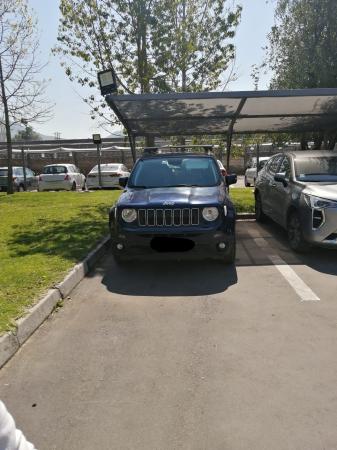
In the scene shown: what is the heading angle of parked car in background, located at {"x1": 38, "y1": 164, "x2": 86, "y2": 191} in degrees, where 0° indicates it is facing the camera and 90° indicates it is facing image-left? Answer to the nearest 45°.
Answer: approximately 225°

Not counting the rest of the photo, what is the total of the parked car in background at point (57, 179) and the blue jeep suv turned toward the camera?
1

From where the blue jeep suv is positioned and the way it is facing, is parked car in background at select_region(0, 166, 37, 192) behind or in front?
behind

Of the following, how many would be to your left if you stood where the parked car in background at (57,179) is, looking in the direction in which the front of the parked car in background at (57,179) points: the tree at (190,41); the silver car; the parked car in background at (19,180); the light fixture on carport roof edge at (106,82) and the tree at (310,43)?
1

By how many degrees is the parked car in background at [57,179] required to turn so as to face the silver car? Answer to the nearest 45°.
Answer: approximately 135° to its right

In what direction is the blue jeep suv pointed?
toward the camera

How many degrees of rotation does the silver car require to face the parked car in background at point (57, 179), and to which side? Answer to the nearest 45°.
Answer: approximately 180°

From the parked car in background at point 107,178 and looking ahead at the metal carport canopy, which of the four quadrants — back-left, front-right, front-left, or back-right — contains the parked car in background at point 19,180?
back-right

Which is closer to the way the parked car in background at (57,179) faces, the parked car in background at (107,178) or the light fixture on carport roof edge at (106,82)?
the parked car in background

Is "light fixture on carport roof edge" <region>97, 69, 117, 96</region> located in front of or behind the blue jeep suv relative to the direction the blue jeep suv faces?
behind

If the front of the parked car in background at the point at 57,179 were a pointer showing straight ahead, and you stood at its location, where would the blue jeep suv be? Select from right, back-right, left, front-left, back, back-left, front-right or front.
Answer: back-right

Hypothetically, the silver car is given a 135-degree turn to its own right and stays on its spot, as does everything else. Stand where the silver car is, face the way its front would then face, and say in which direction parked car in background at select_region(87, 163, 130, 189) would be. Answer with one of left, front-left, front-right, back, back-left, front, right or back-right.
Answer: front-right

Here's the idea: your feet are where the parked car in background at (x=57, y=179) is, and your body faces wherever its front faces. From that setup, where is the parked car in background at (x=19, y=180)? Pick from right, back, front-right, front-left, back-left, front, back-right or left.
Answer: left

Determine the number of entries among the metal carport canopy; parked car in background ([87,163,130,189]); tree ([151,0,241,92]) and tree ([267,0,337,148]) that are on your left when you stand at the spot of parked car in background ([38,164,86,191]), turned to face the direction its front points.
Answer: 0

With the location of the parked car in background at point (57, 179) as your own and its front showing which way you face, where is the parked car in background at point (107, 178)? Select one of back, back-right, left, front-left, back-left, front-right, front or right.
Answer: right

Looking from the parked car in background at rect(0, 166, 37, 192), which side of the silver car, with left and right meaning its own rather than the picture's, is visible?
back

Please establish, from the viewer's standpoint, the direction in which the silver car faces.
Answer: facing the viewer and to the right of the viewer

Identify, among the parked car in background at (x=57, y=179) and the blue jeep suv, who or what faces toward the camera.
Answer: the blue jeep suv
